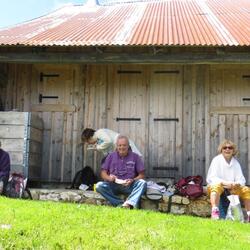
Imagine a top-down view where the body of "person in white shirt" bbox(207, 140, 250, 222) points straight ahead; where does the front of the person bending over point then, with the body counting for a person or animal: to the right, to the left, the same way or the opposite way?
to the right

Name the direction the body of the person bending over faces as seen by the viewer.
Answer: to the viewer's left

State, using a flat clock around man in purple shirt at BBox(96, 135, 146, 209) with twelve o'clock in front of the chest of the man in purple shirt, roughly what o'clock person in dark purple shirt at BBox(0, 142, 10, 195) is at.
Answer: The person in dark purple shirt is roughly at 3 o'clock from the man in purple shirt.

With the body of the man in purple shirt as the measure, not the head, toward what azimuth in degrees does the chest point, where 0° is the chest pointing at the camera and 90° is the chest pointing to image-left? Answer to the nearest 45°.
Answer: approximately 0°

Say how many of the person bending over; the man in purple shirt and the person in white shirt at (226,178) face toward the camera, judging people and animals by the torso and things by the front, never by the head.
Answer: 2

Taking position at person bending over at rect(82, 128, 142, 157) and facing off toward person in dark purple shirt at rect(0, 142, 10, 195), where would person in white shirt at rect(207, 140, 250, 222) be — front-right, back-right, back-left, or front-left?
back-left

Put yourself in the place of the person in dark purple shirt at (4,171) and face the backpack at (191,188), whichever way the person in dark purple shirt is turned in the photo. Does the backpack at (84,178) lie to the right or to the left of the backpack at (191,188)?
left
